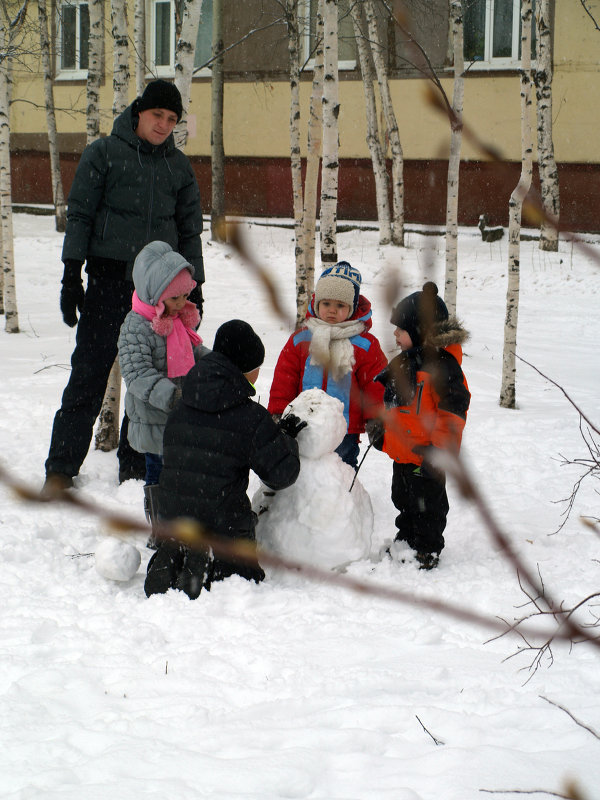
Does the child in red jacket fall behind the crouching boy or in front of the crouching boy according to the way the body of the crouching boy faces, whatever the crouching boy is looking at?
in front

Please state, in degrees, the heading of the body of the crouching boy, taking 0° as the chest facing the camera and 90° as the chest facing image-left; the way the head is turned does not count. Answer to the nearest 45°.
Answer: approximately 225°

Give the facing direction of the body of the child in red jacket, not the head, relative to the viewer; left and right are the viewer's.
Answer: facing the viewer

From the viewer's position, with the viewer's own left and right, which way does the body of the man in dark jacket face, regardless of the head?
facing the viewer and to the right of the viewer

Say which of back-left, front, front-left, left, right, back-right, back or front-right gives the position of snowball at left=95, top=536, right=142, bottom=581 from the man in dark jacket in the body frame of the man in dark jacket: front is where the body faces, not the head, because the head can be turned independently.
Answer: front-right

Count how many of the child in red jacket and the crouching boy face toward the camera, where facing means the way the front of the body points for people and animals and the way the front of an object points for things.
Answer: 1

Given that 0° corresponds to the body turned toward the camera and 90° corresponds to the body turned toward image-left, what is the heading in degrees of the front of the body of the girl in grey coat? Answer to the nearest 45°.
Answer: approximately 315°

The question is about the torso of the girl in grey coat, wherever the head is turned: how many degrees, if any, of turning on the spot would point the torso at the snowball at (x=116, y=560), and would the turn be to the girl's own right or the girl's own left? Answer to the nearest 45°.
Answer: approximately 45° to the girl's own right

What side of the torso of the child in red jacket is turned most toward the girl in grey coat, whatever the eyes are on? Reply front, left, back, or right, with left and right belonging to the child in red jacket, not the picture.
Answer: right

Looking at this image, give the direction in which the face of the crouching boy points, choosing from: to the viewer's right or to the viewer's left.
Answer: to the viewer's right

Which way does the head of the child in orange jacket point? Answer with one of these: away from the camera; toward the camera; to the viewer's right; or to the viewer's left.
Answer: to the viewer's left
